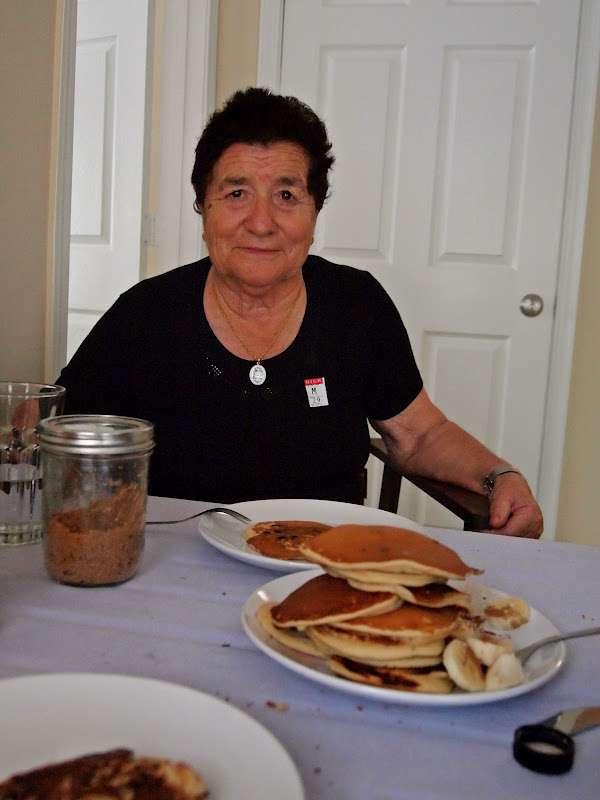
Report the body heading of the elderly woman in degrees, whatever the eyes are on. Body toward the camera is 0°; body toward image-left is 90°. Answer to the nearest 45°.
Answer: approximately 0°

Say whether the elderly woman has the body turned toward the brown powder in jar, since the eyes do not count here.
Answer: yes

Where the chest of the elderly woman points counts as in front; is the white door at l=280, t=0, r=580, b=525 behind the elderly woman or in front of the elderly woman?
behind

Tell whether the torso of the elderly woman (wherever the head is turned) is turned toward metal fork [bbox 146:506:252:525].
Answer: yes

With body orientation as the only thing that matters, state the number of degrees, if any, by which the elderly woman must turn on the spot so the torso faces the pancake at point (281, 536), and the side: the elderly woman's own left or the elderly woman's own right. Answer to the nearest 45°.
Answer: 0° — they already face it

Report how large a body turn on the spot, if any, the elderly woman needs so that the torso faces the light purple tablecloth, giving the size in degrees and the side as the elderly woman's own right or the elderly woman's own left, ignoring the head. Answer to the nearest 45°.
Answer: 0° — they already face it

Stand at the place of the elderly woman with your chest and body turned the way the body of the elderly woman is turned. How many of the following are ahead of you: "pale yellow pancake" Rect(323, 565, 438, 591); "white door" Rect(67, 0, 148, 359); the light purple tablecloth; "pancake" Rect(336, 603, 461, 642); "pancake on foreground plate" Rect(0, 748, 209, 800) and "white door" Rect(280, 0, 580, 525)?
4

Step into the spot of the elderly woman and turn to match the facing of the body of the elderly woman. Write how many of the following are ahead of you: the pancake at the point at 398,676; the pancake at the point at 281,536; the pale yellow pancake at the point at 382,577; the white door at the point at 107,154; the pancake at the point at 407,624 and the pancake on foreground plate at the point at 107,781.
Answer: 5

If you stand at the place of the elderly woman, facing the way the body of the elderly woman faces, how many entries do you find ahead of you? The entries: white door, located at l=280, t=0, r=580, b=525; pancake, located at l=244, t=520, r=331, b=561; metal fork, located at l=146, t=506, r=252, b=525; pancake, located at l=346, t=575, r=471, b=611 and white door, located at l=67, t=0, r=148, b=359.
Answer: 3
